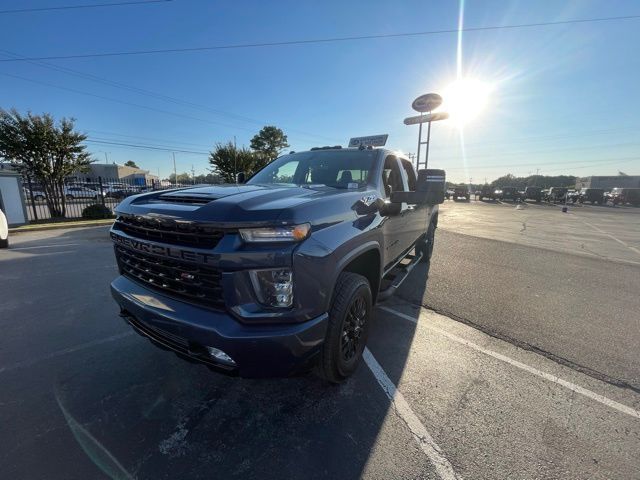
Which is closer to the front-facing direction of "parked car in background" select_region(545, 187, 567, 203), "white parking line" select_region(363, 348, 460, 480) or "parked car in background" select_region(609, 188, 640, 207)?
the white parking line

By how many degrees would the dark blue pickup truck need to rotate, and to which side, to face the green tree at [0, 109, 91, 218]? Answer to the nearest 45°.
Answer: approximately 90° to its right

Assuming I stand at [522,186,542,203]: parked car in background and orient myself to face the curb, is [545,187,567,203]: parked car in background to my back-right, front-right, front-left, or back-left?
back-left

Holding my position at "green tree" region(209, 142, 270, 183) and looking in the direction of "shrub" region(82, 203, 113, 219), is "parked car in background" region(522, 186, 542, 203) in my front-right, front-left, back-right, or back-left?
back-left

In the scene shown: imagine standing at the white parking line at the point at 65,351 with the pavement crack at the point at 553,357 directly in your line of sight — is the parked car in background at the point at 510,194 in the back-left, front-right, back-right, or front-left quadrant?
front-left

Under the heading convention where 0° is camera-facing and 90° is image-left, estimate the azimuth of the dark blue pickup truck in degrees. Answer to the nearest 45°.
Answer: approximately 45°

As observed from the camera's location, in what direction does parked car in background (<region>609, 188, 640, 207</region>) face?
facing the viewer and to the left of the viewer

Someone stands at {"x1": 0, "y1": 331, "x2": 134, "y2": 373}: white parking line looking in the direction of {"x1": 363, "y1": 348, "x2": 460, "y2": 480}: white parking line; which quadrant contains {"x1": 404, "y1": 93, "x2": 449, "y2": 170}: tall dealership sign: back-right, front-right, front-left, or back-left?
front-left

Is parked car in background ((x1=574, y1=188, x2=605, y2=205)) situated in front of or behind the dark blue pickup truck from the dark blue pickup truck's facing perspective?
behind

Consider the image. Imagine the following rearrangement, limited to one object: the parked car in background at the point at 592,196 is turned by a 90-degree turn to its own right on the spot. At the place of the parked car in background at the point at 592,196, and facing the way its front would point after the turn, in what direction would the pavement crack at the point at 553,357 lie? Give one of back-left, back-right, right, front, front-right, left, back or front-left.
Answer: back-left

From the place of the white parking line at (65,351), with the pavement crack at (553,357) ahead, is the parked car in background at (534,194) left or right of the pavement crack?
left

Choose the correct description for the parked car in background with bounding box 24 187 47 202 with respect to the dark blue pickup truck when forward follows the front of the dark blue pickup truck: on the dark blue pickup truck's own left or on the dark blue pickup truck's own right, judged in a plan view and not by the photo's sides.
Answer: on the dark blue pickup truck's own right
